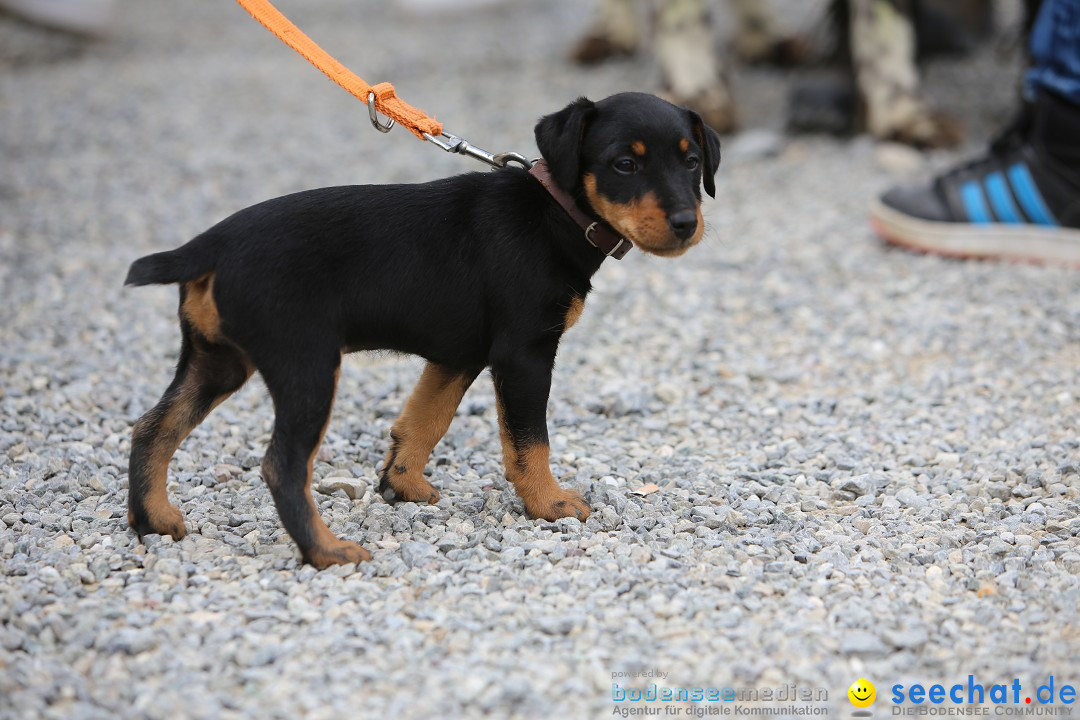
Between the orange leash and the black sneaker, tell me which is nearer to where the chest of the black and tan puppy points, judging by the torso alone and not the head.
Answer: the black sneaker

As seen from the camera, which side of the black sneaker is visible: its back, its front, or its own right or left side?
left

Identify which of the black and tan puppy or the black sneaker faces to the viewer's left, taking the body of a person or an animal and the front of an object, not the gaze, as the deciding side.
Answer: the black sneaker

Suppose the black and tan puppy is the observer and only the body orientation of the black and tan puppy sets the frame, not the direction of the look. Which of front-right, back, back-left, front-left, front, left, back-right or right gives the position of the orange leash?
left

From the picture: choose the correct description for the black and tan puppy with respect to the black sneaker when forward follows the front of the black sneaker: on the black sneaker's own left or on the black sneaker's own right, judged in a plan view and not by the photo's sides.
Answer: on the black sneaker's own left

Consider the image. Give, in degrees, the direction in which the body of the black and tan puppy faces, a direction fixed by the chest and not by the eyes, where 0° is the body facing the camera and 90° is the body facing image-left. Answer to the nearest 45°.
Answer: approximately 270°

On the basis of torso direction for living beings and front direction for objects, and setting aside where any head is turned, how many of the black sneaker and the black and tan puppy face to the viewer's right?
1

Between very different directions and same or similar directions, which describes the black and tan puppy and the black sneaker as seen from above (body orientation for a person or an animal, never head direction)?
very different directions
